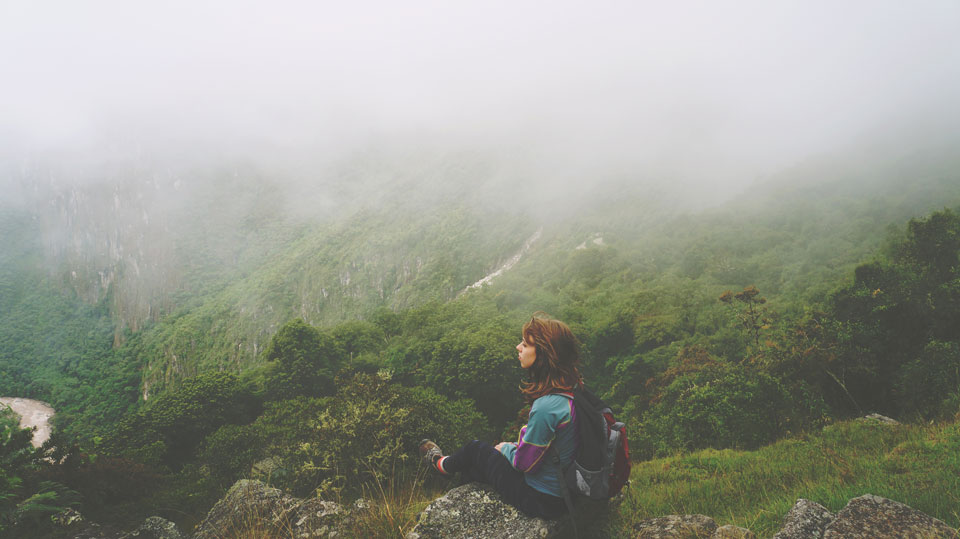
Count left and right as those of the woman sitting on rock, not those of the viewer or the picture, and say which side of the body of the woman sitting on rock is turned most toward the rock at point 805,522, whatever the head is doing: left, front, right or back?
back

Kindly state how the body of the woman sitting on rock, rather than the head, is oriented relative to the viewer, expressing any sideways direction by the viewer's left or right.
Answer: facing to the left of the viewer

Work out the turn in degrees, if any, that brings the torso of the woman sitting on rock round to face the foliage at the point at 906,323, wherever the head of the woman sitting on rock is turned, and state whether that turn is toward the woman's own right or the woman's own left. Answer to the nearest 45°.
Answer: approximately 135° to the woman's own right

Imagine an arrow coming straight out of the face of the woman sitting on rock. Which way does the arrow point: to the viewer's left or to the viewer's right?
to the viewer's left

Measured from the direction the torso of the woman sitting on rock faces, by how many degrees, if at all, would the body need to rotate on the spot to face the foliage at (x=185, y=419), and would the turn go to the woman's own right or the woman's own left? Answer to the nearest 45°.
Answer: approximately 45° to the woman's own right
